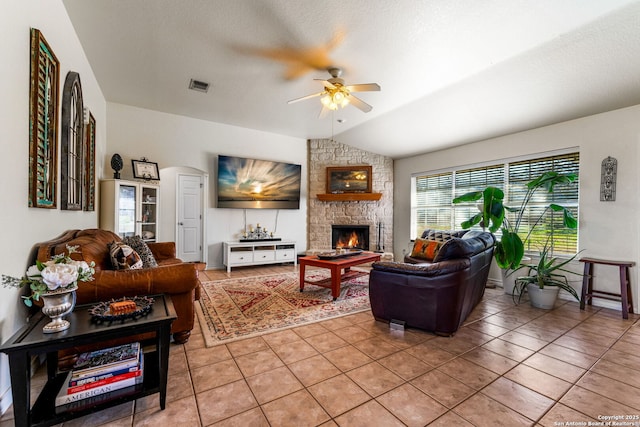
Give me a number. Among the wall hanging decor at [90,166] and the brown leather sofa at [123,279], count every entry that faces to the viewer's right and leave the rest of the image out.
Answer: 2

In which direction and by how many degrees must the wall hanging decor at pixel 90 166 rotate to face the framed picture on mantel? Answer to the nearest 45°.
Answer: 0° — it already faces it

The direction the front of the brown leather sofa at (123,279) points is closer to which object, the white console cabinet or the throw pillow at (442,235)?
the throw pillow

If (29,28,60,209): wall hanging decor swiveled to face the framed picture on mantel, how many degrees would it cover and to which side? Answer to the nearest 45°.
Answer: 0° — it already faces it

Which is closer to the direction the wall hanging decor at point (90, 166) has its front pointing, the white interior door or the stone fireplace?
the stone fireplace

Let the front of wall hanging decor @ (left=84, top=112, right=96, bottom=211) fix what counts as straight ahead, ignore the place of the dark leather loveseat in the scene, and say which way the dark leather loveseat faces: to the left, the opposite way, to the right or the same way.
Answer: to the left

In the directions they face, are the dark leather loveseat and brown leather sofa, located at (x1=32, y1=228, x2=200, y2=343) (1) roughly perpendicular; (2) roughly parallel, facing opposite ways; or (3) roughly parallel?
roughly perpendicular

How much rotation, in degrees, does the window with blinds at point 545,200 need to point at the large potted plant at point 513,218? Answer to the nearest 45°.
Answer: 0° — it already faces it

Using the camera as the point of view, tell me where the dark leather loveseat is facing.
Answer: facing away from the viewer and to the left of the viewer

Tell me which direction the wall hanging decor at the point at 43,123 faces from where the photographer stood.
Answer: facing to the right of the viewer

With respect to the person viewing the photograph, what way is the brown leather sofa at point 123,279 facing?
facing to the right of the viewer
